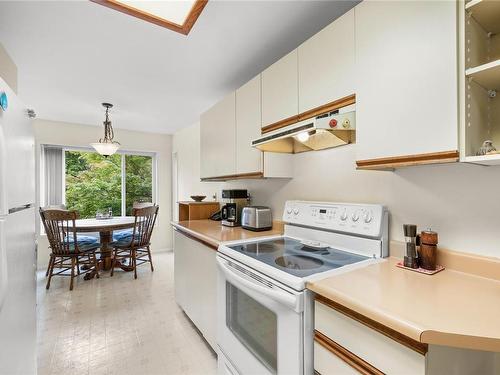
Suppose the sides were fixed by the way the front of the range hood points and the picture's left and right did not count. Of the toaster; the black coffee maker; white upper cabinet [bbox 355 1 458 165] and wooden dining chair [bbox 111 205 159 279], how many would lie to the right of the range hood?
3

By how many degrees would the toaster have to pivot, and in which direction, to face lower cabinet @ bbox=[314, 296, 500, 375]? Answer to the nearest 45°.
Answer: approximately 45° to its left

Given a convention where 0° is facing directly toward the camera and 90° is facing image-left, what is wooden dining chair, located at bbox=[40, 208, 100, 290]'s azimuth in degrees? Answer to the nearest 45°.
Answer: approximately 225°

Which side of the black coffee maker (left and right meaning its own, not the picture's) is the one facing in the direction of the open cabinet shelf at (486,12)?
left

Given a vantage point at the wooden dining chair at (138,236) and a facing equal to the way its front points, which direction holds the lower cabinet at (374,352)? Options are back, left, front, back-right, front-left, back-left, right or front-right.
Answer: back-left

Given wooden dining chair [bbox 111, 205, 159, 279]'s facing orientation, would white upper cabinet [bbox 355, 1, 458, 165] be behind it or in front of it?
behind

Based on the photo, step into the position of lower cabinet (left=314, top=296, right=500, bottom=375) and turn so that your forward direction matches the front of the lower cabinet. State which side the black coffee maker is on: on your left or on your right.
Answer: on your right

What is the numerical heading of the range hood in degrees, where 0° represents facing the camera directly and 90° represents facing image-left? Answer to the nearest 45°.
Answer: approximately 45°

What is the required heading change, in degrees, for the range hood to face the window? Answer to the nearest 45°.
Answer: approximately 90° to its right
